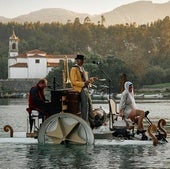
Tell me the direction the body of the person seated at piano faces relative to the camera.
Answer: to the viewer's right

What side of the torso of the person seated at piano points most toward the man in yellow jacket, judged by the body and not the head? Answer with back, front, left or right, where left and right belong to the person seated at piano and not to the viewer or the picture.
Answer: front

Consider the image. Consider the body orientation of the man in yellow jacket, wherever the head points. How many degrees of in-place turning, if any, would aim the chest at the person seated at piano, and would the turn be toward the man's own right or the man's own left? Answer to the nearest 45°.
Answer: approximately 135° to the man's own right

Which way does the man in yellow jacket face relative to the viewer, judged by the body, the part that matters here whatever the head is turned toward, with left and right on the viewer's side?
facing the viewer and to the right of the viewer
